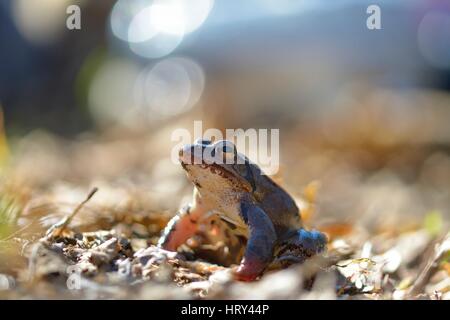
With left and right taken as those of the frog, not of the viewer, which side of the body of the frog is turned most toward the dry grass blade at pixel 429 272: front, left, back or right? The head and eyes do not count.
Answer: left

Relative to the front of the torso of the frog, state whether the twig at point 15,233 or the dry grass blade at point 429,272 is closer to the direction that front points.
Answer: the twig

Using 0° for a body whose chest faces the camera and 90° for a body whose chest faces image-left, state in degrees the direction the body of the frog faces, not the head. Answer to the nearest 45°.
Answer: approximately 45°
